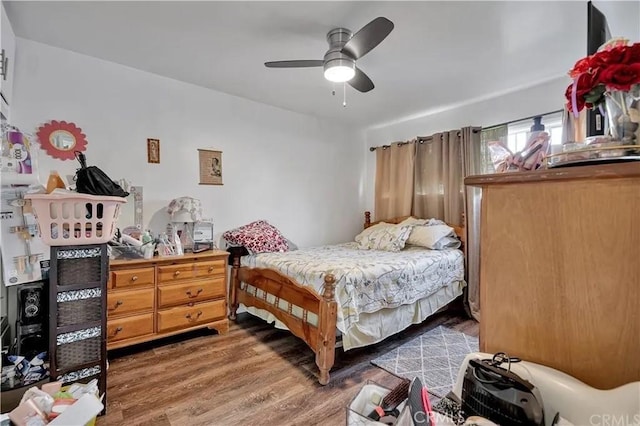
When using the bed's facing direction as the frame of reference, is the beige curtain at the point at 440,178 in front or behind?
behind

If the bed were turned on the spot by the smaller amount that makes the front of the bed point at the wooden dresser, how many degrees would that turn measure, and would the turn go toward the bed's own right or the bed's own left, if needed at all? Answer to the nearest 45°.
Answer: approximately 45° to the bed's own right

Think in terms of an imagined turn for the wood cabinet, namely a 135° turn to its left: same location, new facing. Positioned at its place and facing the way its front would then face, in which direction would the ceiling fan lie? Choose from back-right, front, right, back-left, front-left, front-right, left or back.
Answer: back

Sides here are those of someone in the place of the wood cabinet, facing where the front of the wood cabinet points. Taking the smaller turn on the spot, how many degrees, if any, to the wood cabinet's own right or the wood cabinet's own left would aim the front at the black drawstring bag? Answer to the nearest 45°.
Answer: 0° — it already faces it

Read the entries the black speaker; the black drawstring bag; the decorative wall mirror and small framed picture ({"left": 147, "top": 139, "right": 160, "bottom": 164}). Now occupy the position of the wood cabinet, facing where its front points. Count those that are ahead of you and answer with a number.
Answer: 4

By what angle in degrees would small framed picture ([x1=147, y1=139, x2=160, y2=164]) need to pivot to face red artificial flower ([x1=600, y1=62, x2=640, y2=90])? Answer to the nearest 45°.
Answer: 0° — it already faces it

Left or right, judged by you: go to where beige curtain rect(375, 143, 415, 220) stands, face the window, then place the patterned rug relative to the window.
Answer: right

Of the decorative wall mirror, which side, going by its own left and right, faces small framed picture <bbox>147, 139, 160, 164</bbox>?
left

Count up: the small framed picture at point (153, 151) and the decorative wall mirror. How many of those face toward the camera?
2

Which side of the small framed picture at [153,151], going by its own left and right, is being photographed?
front

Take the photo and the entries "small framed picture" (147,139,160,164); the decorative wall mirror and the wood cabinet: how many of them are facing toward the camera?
2

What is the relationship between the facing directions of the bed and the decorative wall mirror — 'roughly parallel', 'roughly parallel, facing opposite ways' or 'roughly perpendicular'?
roughly perpendicular
